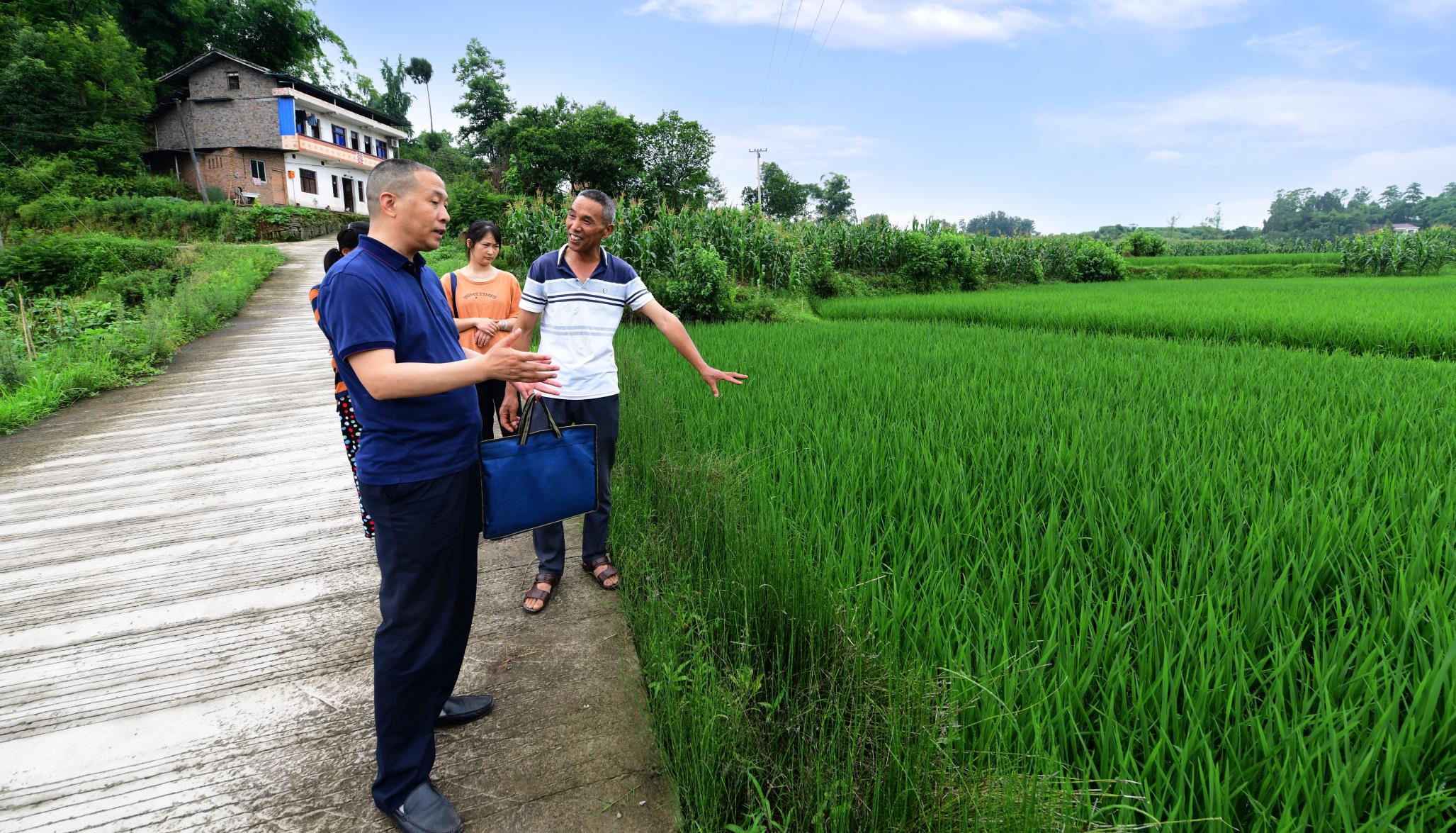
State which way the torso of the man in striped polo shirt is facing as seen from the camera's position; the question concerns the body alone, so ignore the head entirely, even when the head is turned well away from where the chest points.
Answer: toward the camera

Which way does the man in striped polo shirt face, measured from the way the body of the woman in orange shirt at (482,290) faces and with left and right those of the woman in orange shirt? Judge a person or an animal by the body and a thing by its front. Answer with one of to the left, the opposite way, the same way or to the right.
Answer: the same way

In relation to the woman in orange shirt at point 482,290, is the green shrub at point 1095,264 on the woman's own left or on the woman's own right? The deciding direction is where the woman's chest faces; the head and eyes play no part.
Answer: on the woman's own left

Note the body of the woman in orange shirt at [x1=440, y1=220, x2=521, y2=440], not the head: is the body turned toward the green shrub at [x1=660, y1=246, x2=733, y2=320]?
no

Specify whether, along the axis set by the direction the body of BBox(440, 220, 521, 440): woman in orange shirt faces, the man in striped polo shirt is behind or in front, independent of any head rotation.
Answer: in front

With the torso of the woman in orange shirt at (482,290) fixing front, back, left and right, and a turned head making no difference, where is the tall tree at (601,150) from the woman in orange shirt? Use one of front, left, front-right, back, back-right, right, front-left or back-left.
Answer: back

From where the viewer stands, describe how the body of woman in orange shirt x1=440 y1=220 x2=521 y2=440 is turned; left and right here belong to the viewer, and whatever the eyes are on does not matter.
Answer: facing the viewer

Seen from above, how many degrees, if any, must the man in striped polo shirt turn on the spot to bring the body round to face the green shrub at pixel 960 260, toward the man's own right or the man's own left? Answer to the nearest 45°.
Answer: approximately 135° to the man's own left

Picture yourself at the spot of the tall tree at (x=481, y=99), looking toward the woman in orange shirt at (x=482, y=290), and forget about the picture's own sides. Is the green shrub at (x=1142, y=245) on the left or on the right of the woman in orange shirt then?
left

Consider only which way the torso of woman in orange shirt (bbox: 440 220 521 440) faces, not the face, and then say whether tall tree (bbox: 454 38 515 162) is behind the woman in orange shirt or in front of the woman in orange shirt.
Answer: behind

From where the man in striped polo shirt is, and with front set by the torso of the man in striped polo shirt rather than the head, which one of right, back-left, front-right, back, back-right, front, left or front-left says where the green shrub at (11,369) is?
back-right

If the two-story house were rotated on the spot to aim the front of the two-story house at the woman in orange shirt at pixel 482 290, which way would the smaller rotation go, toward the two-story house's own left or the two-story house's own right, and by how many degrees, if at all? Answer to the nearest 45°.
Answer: approximately 45° to the two-story house's own right

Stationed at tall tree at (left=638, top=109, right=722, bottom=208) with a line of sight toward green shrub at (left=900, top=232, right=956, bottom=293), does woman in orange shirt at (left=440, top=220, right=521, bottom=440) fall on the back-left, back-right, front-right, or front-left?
front-right

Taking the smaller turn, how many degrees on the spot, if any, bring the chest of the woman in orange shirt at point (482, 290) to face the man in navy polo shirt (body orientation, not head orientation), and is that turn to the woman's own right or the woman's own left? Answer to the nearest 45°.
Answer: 0° — they already face them

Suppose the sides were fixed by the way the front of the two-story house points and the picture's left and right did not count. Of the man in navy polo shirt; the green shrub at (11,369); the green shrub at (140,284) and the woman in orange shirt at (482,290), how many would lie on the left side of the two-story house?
0

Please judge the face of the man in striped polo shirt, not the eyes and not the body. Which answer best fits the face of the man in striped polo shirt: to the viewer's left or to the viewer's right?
to the viewer's left
